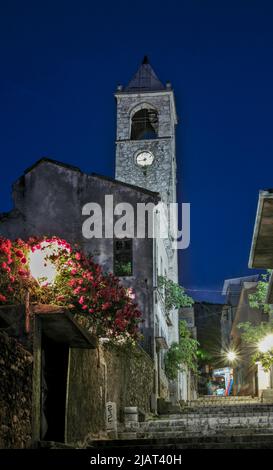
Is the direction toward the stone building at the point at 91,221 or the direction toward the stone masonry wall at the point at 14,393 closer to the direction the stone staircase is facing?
the stone masonry wall

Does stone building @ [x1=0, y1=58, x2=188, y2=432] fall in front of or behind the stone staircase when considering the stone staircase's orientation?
behind

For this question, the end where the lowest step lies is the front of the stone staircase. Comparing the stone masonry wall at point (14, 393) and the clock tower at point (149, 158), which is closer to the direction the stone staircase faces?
the stone masonry wall

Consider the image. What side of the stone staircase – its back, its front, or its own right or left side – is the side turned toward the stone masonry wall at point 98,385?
right

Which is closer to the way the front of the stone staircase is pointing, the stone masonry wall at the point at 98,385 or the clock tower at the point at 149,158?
the stone masonry wall

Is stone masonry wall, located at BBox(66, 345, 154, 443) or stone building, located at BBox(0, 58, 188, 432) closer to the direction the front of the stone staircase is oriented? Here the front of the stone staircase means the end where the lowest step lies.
the stone masonry wall

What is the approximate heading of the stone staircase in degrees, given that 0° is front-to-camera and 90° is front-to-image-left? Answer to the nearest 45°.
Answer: approximately 0°

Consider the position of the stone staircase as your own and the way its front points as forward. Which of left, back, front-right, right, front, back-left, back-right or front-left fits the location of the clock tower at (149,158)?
back
